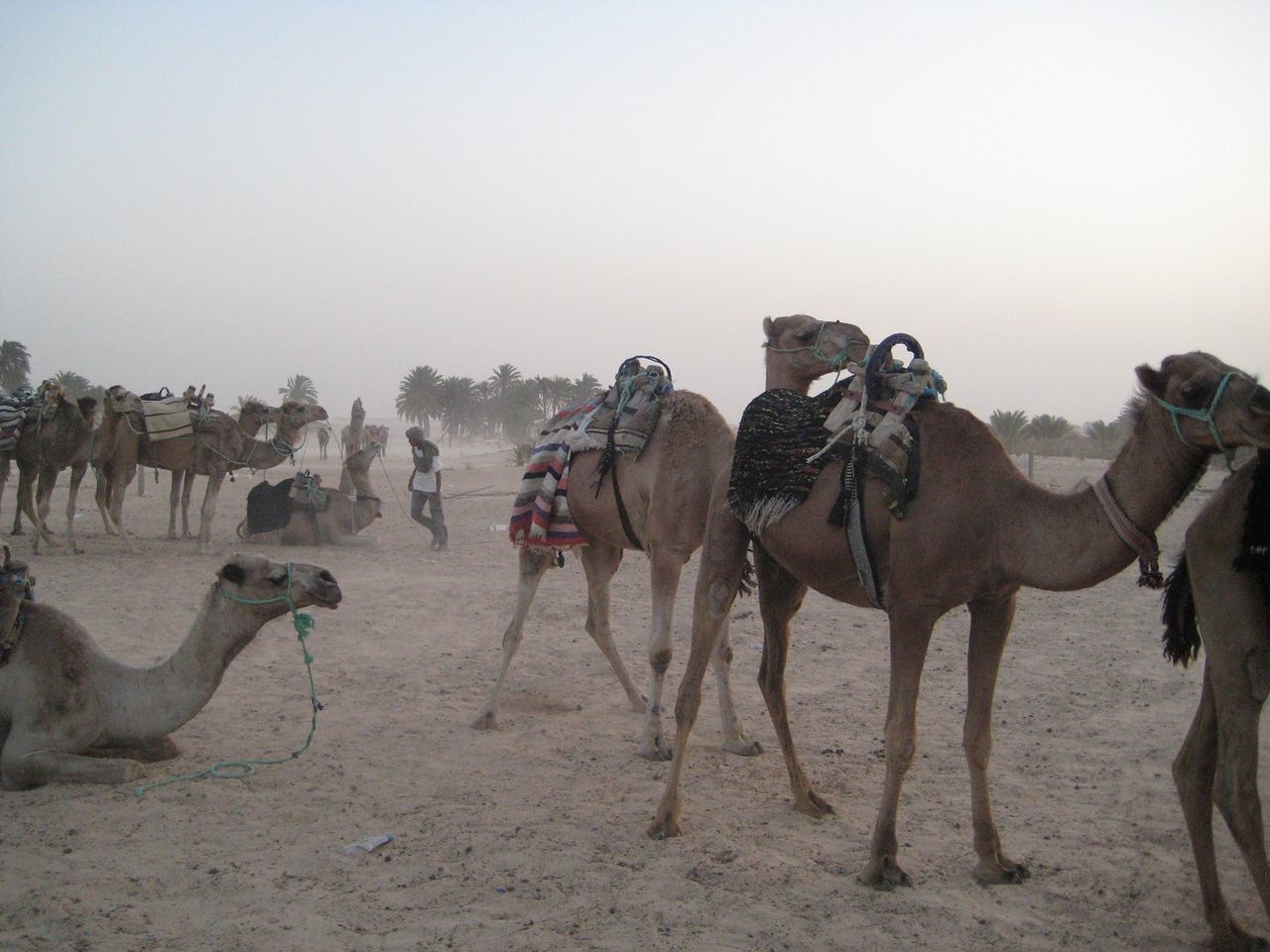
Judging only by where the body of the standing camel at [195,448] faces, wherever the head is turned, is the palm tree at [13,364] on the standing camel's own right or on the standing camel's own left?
on the standing camel's own left

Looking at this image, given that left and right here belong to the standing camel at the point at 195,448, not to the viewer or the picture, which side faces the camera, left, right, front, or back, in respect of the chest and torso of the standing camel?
right

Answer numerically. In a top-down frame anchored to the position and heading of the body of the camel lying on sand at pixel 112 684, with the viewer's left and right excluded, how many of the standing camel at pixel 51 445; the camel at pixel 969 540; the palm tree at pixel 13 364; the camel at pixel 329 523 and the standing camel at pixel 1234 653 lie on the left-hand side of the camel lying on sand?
3

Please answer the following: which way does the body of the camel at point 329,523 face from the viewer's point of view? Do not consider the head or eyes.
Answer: to the viewer's right

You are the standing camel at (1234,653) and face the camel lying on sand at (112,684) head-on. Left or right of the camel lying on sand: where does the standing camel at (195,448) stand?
right

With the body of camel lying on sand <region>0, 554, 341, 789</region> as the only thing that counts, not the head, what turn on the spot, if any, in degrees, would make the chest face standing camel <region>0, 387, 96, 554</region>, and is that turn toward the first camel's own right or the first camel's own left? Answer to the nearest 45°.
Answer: approximately 90° to the first camel's own left

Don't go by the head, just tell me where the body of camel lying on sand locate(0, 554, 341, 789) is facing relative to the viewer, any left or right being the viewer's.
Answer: facing to the right of the viewer

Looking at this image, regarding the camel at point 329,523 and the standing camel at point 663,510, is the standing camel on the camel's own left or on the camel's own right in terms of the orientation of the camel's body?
on the camel's own right
